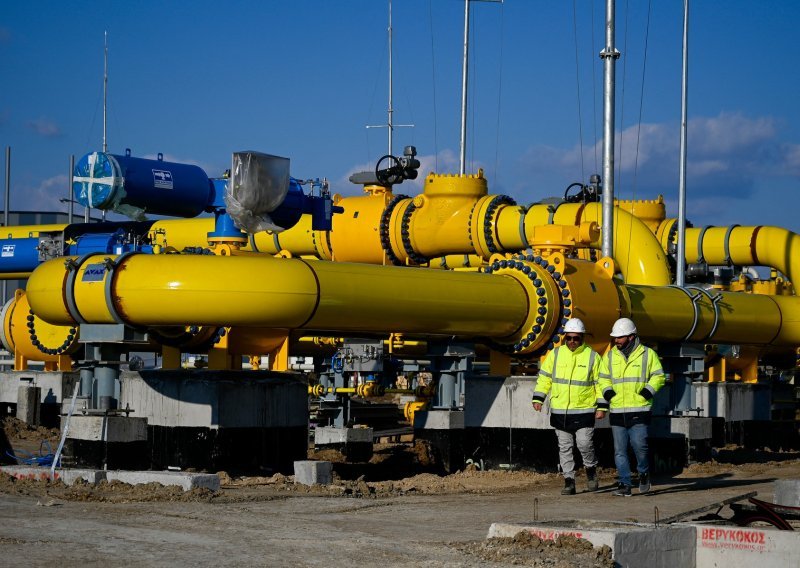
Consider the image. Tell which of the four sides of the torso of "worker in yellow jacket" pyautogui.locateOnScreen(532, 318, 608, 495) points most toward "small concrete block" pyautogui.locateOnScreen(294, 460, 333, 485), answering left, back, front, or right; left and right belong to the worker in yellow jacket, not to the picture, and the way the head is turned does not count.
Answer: right

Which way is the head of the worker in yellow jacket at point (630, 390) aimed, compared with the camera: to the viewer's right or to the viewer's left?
to the viewer's left

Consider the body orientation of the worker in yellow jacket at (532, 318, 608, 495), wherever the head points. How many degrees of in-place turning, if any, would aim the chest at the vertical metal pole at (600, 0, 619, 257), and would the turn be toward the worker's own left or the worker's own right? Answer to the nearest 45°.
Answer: approximately 180°

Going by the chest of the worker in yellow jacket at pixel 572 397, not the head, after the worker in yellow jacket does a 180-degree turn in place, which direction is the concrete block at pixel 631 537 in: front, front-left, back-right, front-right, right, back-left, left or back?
back

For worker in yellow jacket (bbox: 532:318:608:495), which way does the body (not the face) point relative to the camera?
toward the camera

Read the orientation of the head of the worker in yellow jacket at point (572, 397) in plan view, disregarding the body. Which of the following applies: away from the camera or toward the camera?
toward the camera

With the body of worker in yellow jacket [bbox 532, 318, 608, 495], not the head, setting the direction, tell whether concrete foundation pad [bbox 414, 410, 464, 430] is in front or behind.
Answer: behind

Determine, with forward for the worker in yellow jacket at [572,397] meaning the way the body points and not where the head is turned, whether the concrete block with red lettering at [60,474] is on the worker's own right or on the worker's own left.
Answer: on the worker's own right

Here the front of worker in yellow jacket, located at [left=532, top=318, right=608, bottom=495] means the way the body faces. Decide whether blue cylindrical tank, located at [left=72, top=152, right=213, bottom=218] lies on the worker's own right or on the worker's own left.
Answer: on the worker's own right

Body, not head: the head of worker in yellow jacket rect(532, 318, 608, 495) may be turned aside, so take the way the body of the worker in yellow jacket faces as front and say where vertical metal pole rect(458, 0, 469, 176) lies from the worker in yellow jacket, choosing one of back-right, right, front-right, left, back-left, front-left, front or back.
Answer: back
